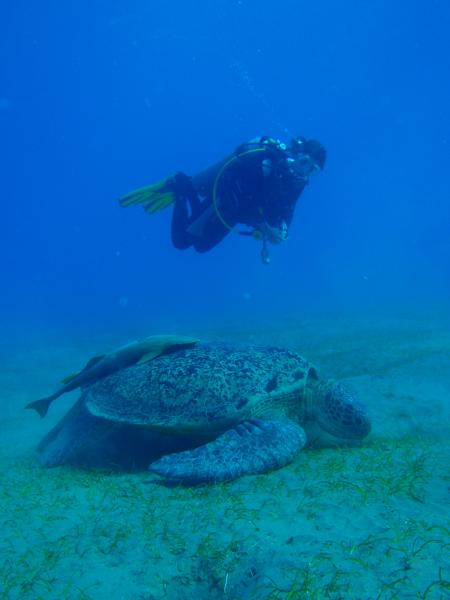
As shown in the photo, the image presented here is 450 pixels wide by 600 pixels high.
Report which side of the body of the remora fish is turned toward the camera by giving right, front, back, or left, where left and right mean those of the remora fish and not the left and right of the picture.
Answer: right

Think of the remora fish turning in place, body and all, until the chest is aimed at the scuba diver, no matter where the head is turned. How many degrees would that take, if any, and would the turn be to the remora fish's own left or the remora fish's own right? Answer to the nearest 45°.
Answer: approximately 45° to the remora fish's own left

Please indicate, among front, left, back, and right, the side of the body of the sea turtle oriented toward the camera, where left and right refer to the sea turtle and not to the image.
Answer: right
